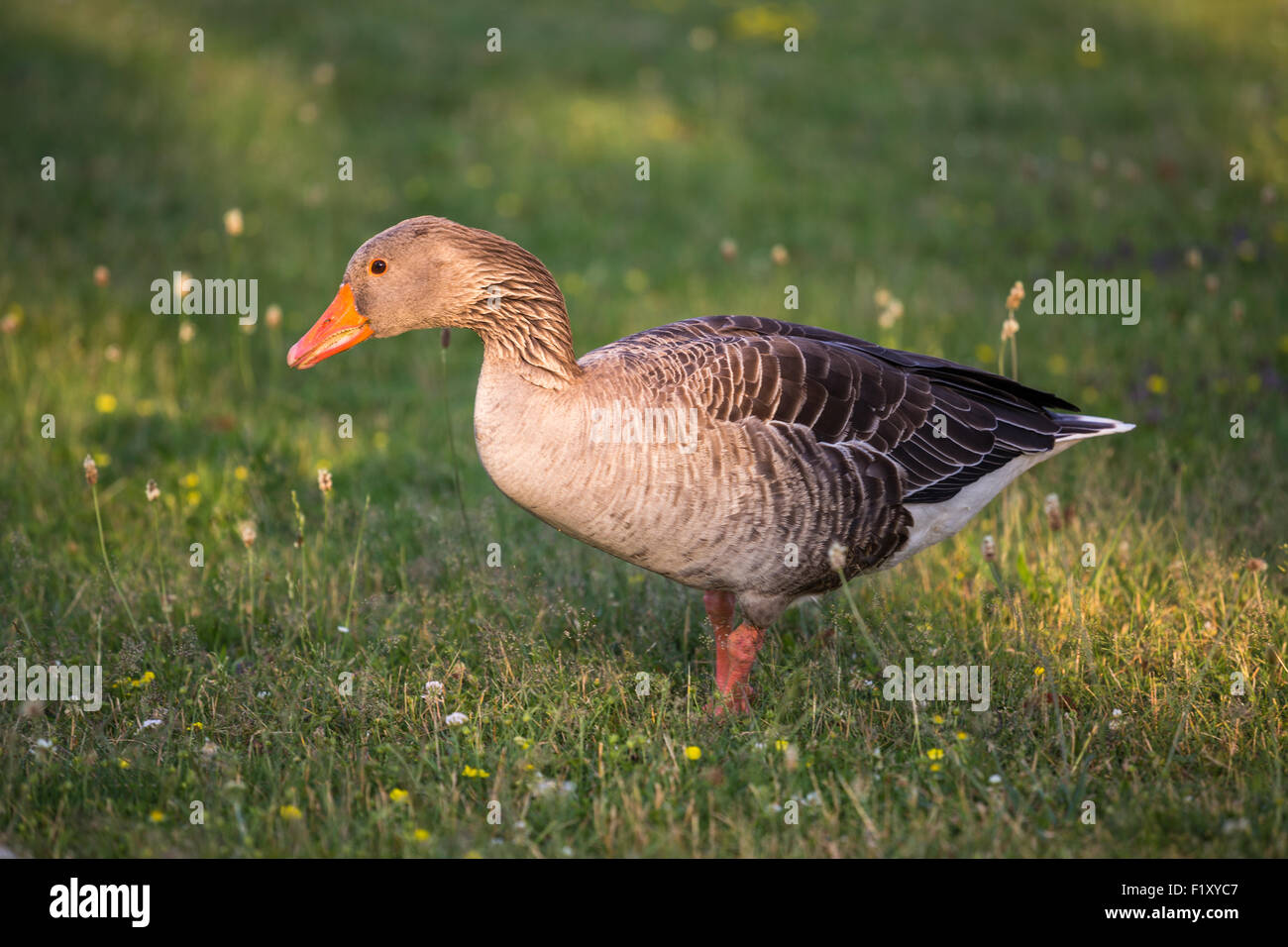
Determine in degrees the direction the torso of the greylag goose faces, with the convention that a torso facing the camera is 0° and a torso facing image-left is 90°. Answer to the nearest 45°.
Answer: approximately 90°
